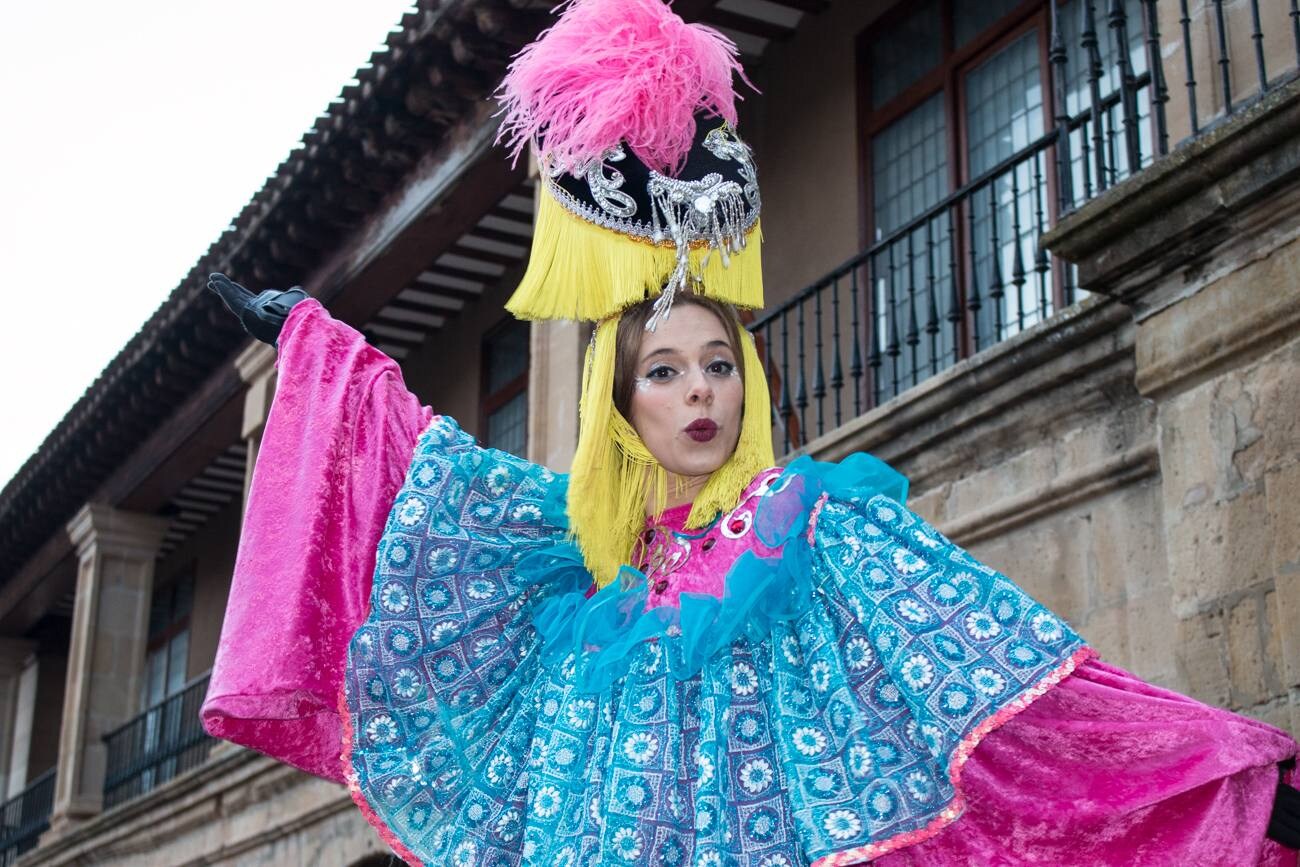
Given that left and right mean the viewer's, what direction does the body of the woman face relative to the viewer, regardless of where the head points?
facing the viewer
